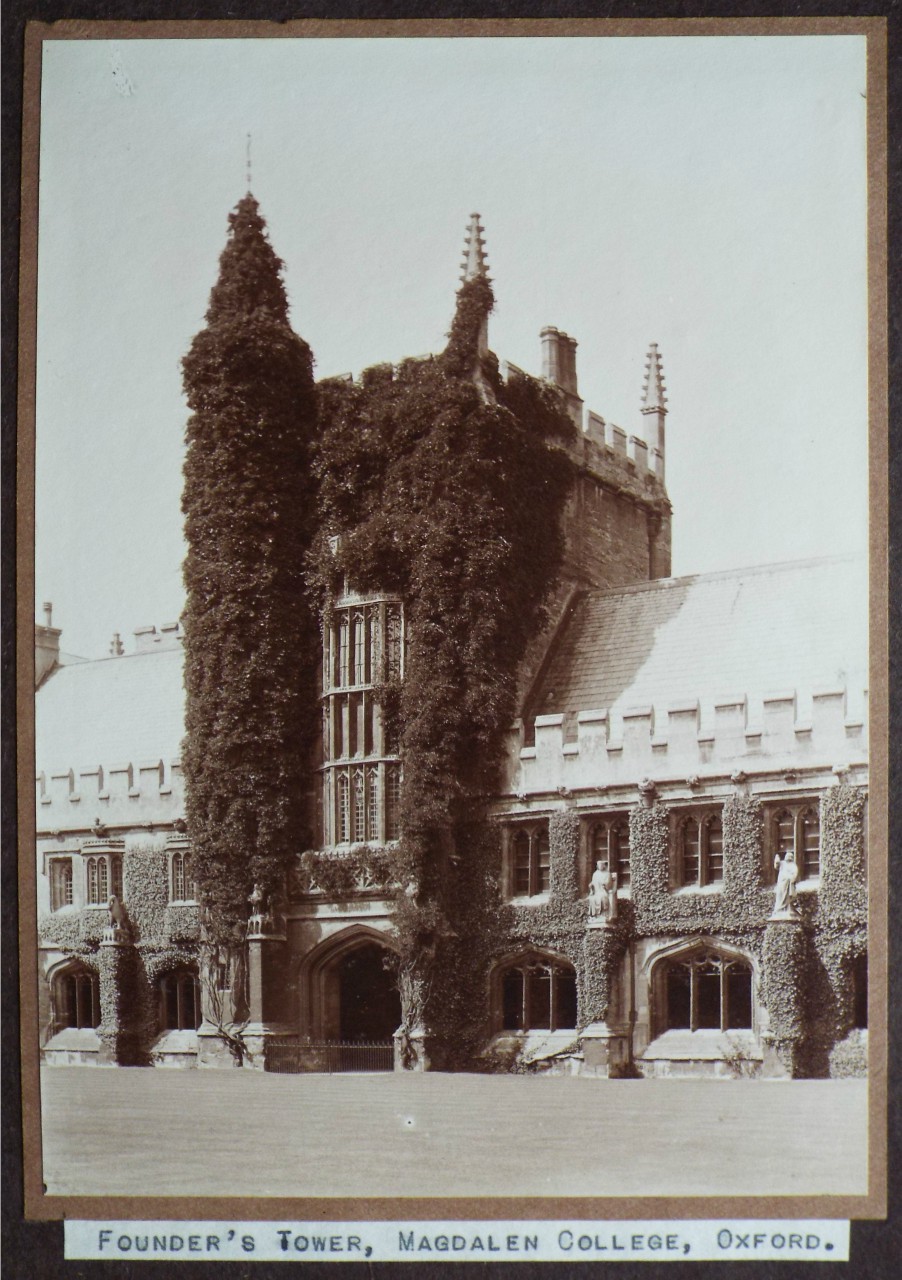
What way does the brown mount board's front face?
toward the camera

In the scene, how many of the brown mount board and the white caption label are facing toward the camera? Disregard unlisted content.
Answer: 2

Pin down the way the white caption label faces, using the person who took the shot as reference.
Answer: facing the viewer
